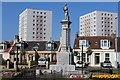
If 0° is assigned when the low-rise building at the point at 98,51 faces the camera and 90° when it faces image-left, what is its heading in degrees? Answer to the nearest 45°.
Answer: approximately 0°
